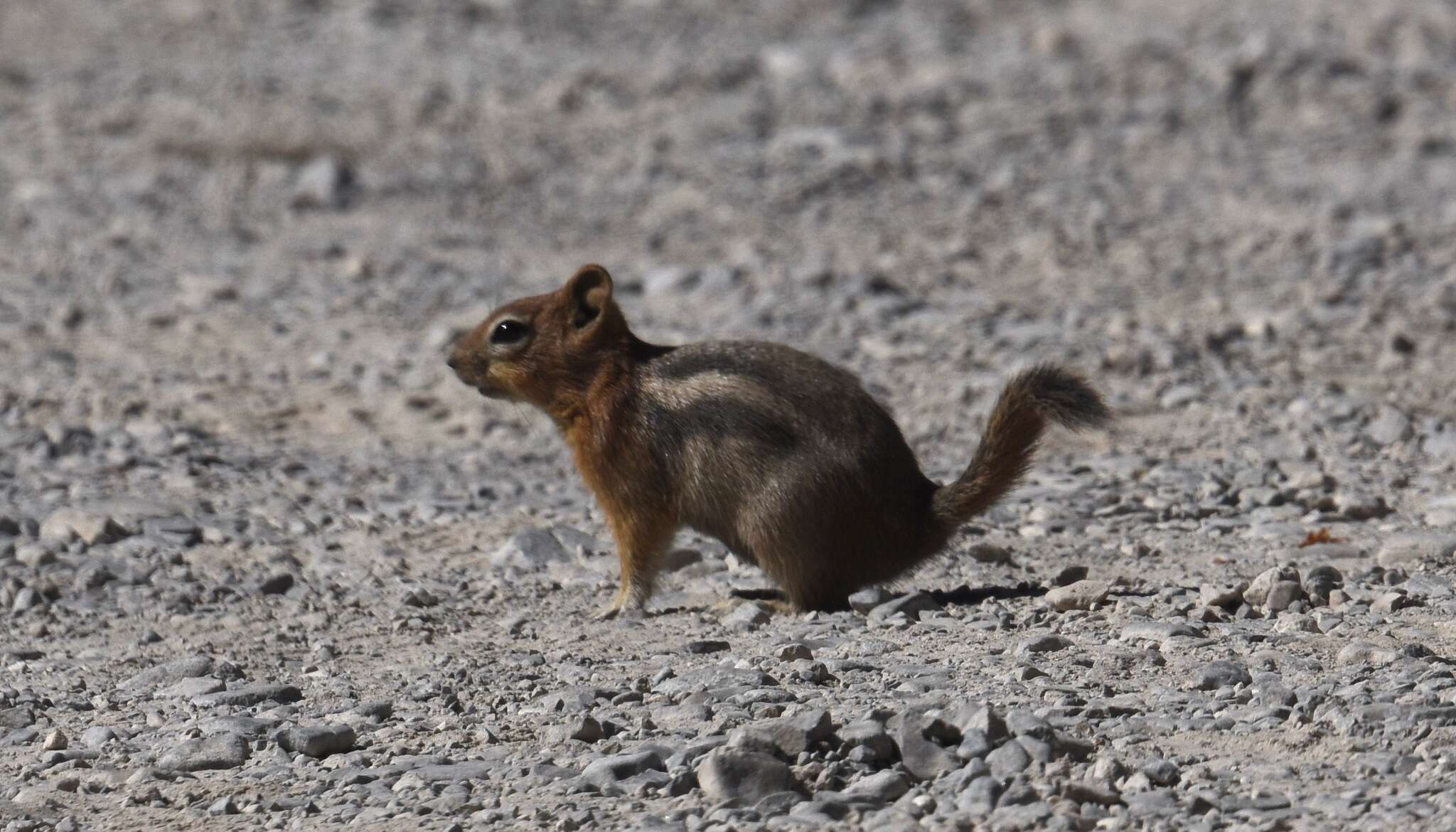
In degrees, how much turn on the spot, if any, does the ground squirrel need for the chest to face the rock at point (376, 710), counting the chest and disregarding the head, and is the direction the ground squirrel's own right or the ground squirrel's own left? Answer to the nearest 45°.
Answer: approximately 45° to the ground squirrel's own left

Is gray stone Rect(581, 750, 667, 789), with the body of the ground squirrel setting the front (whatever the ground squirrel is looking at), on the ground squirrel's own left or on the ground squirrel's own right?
on the ground squirrel's own left

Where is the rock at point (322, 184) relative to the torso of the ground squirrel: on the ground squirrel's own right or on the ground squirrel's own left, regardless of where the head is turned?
on the ground squirrel's own right

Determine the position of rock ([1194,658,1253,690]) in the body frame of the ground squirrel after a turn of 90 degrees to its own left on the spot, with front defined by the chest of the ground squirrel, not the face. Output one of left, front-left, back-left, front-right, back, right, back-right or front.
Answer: front-left

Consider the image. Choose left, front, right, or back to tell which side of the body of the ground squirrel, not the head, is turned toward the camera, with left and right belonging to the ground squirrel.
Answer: left

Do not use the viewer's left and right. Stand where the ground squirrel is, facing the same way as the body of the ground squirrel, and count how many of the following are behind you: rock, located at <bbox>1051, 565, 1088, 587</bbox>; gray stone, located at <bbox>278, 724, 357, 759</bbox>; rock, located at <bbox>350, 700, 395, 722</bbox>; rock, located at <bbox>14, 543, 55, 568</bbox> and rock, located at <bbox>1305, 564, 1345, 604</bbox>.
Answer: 2

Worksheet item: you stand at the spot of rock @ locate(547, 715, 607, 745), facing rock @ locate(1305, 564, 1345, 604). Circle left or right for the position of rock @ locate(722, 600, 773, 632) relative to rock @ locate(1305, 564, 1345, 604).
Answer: left

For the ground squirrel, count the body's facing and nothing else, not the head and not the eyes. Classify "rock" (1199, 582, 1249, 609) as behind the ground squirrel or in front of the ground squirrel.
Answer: behind

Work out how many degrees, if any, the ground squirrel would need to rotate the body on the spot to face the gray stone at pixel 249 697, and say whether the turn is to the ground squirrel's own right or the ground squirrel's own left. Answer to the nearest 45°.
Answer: approximately 45° to the ground squirrel's own left

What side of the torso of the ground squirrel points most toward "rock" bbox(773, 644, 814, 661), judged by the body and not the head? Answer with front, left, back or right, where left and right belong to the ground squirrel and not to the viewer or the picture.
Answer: left

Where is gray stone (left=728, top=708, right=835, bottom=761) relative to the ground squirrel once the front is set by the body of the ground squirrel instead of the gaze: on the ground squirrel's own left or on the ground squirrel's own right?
on the ground squirrel's own left

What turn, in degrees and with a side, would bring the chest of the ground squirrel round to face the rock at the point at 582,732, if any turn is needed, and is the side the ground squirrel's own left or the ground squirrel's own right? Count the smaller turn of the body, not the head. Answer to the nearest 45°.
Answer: approximately 90° to the ground squirrel's own left

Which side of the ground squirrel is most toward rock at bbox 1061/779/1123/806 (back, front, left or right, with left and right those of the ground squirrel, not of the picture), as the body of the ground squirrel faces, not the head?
left

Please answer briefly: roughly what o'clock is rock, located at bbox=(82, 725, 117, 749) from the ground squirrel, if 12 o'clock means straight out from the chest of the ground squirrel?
The rock is roughly at 11 o'clock from the ground squirrel.
